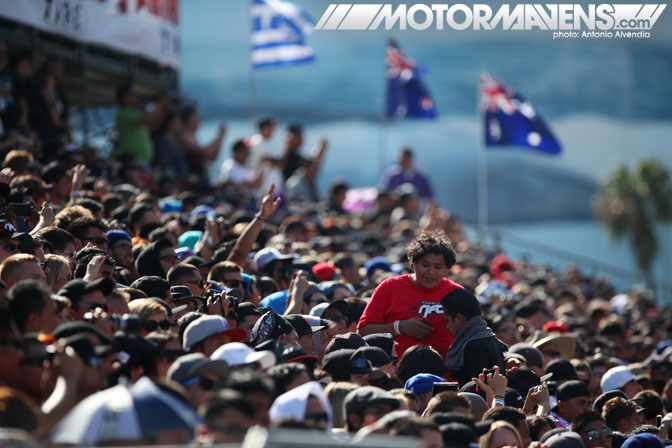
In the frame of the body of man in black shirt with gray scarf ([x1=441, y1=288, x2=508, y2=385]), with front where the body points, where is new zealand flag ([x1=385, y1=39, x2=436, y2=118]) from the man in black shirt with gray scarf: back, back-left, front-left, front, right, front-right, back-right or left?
right

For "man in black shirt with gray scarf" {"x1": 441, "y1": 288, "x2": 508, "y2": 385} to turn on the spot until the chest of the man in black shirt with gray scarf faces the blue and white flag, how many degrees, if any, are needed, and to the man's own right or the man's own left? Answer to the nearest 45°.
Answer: approximately 90° to the man's own right

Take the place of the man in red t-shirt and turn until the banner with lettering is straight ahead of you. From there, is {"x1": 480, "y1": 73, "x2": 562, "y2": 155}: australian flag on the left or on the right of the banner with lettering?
right

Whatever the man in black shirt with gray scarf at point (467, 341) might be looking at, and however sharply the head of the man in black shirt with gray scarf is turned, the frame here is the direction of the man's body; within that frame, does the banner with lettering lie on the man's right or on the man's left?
on the man's right

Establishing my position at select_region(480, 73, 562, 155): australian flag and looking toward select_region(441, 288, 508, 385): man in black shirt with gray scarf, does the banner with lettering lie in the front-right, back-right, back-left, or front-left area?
front-right

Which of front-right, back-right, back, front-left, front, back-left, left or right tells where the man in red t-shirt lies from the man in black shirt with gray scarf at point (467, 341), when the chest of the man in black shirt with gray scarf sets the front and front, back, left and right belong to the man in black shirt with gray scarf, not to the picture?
front-right

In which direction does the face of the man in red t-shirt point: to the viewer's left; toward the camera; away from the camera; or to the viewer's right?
toward the camera

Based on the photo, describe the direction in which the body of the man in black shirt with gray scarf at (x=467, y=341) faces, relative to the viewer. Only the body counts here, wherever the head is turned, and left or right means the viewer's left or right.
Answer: facing to the left of the viewer

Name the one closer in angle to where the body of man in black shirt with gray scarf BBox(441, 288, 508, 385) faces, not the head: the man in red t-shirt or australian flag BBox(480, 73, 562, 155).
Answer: the man in red t-shirt
